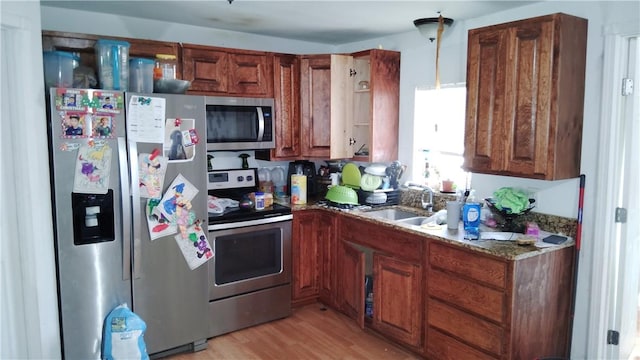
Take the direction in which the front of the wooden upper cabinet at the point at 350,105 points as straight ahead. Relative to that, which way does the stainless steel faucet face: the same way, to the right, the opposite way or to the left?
the same way

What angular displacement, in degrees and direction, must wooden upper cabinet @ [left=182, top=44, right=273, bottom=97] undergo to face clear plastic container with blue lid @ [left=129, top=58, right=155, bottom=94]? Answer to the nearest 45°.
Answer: approximately 90° to its right

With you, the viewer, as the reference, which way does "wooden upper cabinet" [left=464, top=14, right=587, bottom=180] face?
facing the viewer and to the left of the viewer

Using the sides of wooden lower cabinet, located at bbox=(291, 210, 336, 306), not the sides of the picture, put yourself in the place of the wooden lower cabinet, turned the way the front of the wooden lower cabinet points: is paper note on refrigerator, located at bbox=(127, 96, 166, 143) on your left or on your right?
on your right

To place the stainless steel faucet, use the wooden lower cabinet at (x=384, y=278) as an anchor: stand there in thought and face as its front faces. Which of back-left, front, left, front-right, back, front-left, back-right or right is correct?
back

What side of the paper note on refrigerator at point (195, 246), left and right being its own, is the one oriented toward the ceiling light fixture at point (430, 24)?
left

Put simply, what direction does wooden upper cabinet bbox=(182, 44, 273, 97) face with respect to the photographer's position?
facing the viewer and to the right of the viewer

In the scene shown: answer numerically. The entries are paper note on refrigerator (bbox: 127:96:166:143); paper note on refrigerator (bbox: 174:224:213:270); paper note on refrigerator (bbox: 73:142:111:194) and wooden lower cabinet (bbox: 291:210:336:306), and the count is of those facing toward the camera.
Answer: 4

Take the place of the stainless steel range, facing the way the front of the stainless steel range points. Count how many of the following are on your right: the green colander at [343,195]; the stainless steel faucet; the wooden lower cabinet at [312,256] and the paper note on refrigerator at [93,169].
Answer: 1

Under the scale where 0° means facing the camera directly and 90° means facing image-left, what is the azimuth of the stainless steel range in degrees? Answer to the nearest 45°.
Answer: approximately 315°

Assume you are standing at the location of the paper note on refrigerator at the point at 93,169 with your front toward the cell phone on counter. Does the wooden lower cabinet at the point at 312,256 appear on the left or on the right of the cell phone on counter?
left

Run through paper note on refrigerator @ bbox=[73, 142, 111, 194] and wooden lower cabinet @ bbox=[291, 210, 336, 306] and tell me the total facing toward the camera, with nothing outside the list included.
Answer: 2

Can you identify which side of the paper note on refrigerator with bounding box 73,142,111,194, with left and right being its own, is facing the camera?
front

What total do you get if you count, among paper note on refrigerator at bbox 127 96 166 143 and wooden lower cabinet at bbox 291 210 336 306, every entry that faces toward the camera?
2
